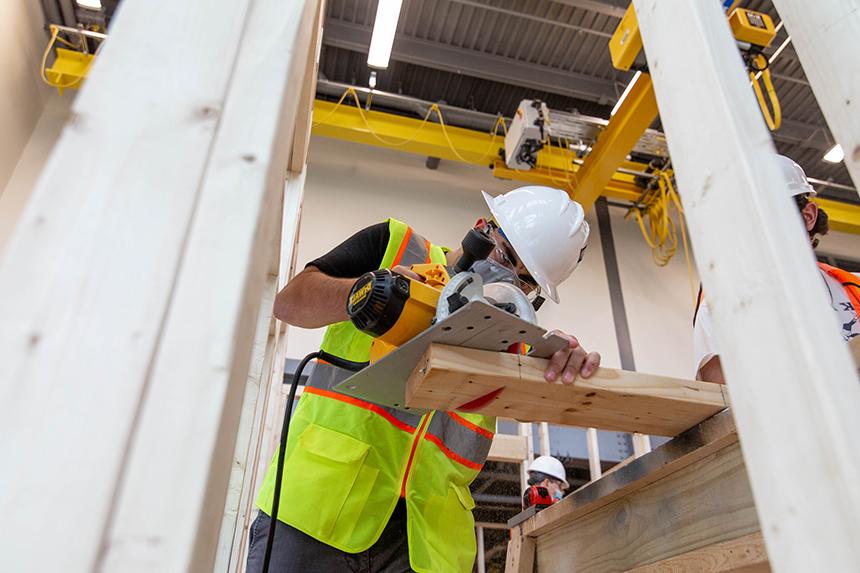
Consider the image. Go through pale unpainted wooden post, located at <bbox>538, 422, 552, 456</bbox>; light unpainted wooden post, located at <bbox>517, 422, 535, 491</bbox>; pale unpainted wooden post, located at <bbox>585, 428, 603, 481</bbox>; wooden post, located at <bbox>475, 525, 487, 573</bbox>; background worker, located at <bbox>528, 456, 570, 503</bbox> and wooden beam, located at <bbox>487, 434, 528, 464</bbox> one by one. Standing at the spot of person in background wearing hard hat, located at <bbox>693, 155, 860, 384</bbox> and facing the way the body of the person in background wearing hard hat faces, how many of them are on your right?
6

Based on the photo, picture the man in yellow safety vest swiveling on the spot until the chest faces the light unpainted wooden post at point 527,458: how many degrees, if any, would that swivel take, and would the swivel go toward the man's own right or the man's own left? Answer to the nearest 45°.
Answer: approximately 135° to the man's own left

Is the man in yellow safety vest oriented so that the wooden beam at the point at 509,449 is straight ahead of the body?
no

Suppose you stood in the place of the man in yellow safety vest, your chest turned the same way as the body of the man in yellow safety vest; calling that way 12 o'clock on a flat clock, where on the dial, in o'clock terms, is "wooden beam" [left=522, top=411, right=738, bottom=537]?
The wooden beam is roughly at 11 o'clock from the man in yellow safety vest.

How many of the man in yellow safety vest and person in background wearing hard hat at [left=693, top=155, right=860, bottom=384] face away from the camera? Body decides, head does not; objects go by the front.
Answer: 0

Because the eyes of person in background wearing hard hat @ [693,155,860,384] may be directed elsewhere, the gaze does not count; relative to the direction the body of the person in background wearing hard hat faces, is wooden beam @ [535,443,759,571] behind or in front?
in front

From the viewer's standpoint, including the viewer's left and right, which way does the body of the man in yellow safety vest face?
facing the viewer and to the right of the viewer

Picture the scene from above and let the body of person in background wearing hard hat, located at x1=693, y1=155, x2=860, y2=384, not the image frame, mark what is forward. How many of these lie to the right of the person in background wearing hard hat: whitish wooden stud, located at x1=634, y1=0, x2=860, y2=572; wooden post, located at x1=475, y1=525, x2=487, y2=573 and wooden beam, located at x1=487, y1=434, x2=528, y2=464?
2

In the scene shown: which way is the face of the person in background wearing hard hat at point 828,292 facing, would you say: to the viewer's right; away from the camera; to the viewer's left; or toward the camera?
to the viewer's left

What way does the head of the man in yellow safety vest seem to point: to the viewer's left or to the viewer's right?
to the viewer's right

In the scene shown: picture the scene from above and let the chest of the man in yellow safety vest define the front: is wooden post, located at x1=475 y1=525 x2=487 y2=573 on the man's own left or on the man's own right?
on the man's own left

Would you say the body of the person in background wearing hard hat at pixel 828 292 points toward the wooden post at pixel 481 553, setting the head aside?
no

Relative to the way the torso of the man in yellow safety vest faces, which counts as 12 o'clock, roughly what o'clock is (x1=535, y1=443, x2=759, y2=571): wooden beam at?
The wooden beam is roughly at 11 o'clock from the man in yellow safety vest.
